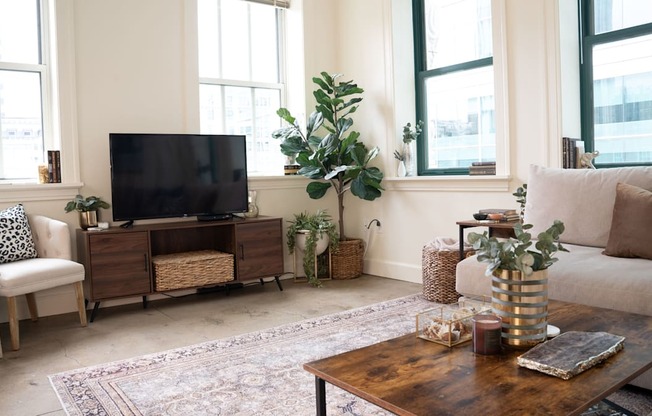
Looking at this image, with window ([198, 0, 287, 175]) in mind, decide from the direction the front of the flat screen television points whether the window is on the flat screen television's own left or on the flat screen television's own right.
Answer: on the flat screen television's own left

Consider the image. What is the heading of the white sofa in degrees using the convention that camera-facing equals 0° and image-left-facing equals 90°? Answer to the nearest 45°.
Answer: approximately 45°
